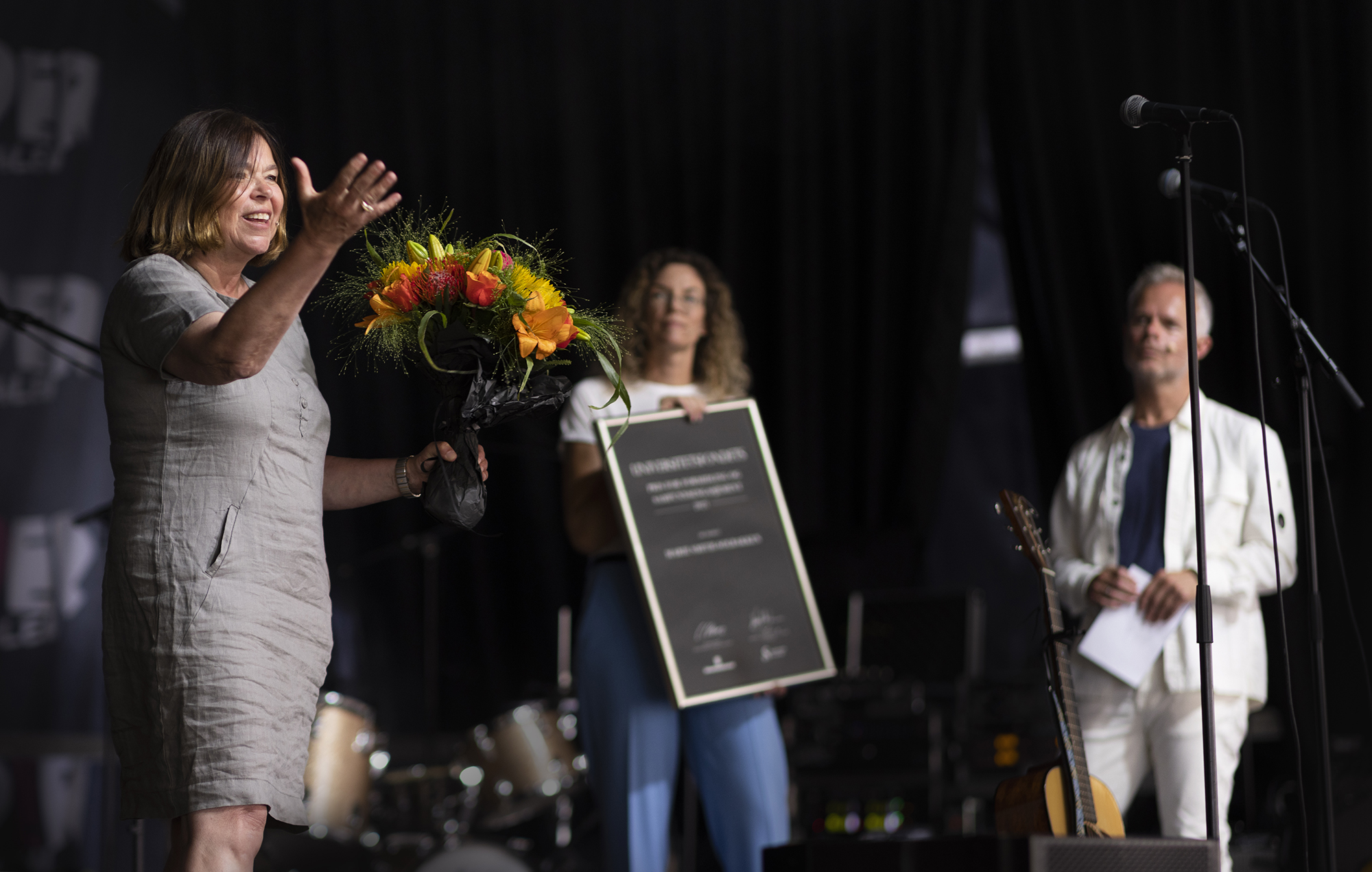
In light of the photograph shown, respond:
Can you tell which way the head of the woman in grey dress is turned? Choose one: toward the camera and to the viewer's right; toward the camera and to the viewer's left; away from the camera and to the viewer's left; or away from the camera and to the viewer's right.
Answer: toward the camera and to the viewer's right

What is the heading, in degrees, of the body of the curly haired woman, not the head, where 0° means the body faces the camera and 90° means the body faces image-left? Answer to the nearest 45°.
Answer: approximately 0°

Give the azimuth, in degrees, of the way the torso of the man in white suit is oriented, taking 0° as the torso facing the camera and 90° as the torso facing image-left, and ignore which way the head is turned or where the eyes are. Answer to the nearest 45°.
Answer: approximately 45°

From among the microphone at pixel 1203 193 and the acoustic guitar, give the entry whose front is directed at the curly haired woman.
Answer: the microphone

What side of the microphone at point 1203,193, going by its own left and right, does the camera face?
left

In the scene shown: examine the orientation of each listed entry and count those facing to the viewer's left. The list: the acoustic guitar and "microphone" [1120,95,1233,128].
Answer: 1

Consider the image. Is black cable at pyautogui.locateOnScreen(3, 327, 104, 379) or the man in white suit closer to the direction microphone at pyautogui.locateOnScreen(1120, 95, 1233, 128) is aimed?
the black cable

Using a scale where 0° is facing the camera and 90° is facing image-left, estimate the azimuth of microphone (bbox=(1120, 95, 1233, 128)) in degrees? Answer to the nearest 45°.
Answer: approximately 90°

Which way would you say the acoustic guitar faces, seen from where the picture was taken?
facing the viewer and to the right of the viewer
